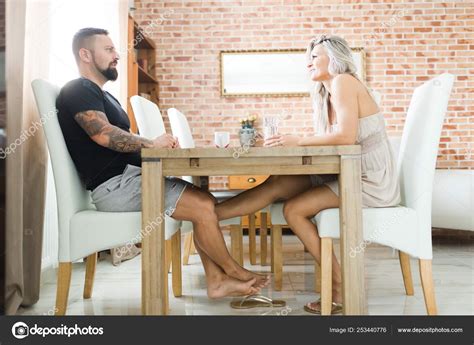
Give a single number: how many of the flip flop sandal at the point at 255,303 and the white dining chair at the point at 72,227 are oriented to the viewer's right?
1

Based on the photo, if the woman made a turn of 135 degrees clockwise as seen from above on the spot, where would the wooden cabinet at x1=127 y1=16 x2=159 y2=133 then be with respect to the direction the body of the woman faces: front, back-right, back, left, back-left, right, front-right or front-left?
left

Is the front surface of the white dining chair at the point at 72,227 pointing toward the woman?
yes

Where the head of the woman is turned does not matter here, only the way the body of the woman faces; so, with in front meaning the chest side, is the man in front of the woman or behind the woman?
in front

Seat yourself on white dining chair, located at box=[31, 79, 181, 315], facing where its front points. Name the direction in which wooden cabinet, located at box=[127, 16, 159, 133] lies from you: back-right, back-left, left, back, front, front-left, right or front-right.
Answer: left

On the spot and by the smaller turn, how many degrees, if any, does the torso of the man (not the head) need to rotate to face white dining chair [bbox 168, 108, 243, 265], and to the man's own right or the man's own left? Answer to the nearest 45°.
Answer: approximately 90° to the man's own left

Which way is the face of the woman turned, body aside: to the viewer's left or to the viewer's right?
to the viewer's left

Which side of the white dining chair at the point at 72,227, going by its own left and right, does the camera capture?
right

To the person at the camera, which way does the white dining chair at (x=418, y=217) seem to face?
facing to the left of the viewer

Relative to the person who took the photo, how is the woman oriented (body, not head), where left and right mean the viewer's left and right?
facing to the left of the viewer

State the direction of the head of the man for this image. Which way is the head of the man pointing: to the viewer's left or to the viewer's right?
to the viewer's right

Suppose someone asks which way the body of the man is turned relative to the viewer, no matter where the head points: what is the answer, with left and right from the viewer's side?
facing to the right of the viewer
